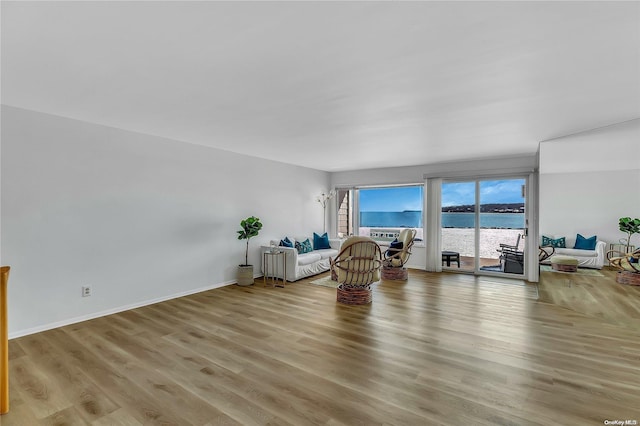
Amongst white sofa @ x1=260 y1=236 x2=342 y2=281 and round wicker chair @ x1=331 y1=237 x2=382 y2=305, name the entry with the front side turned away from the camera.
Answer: the round wicker chair

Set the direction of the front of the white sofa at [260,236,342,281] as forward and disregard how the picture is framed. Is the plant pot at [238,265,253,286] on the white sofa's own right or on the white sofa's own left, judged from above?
on the white sofa's own right

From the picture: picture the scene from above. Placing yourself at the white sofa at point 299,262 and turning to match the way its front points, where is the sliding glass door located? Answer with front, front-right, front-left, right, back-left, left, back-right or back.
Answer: front-left

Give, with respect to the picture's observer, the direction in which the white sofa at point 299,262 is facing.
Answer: facing the viewer and to the right of the viewer

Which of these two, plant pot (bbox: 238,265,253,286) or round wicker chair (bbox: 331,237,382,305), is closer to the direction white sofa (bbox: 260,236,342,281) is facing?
the round wicker chair

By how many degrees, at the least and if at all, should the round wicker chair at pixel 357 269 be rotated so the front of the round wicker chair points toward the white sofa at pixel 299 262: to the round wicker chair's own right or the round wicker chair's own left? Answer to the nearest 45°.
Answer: approximately 45° to the round wicker chair's own left

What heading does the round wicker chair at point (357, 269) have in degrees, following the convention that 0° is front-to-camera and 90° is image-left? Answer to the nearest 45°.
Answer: approximately 180°

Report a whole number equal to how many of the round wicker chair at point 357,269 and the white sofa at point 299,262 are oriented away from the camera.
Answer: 1

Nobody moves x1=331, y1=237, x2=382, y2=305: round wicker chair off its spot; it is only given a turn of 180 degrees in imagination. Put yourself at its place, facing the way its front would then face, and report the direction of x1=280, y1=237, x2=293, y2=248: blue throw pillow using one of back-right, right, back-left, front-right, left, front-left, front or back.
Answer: back-right

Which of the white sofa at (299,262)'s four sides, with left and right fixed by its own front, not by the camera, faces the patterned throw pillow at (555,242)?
front
